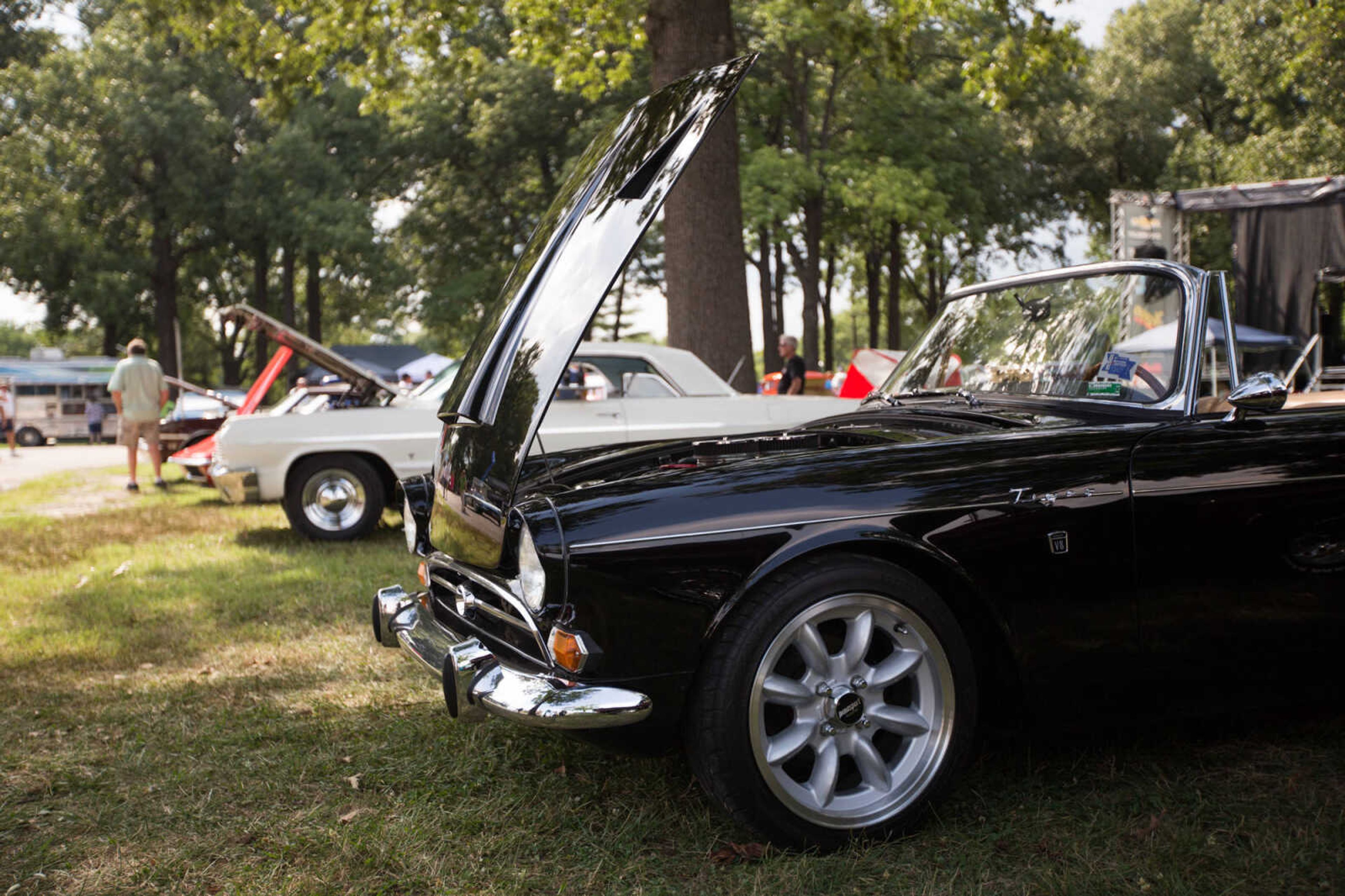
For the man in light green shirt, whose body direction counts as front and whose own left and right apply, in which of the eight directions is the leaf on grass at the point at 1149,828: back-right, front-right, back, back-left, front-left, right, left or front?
back

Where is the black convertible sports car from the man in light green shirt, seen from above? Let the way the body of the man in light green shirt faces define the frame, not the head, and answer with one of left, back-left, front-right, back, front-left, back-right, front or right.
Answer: back

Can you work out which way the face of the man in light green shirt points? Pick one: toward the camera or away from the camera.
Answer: away from the camera

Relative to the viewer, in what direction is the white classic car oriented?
to the viewer's left

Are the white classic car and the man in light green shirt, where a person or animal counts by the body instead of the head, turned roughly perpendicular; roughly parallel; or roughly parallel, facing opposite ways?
roughly perpendicular

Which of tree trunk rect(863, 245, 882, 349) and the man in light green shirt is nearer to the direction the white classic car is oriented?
the man in light green shirt

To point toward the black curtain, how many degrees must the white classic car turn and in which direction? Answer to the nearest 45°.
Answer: approximately 135° to its right

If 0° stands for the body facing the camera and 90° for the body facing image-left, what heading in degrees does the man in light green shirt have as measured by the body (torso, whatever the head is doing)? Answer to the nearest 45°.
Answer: approximately 180°
